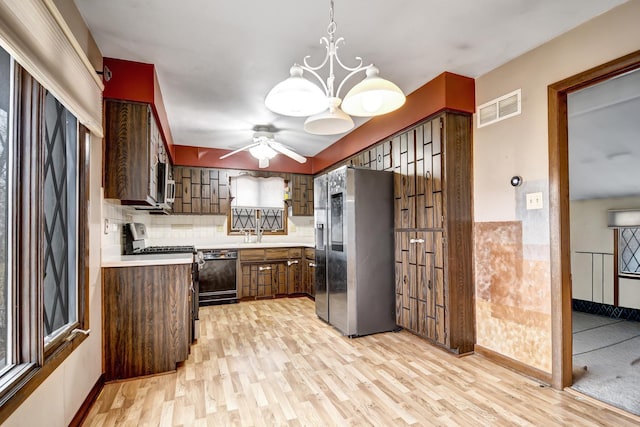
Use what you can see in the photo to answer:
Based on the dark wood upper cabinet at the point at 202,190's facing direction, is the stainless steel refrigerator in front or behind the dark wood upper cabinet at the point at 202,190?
in front

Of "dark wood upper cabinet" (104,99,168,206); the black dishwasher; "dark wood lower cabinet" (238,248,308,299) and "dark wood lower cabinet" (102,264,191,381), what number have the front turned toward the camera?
2

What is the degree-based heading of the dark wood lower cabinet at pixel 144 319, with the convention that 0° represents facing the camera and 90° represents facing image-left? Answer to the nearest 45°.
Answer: approximately 270°

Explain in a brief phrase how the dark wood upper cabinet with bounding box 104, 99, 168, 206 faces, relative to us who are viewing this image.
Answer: facing to the right of the viewer

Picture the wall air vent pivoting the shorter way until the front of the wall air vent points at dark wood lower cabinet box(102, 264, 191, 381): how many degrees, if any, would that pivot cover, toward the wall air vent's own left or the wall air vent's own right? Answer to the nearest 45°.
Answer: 0° — it already faces it

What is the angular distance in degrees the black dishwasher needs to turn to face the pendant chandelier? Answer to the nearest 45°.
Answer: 0° — it already faces it

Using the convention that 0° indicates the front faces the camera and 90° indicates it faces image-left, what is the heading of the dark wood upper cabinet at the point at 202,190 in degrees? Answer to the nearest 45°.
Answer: approximately 0°

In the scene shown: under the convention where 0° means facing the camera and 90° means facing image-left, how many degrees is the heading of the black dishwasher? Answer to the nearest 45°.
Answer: approximately 0°

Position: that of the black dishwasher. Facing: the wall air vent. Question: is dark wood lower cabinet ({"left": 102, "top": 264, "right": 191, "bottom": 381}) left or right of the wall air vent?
right
